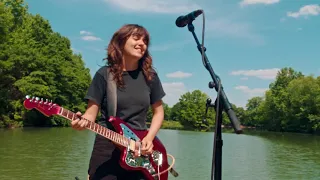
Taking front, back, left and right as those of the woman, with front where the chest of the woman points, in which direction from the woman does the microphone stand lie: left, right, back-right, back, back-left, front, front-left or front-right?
front-left

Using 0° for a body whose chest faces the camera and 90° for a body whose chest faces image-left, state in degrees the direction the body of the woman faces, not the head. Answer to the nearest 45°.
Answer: approximately 315°

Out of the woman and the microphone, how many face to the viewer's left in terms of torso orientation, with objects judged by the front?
1

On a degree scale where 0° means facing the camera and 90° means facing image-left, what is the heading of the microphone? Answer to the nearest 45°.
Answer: approximately 90°

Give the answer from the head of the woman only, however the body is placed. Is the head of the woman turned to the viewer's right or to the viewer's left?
to the viewer's right
